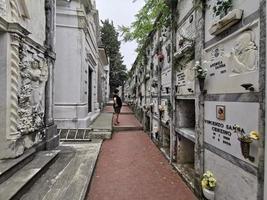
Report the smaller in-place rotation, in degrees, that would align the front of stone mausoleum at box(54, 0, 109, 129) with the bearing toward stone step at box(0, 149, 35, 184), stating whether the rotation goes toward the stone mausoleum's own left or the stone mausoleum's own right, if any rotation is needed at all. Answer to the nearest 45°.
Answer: approximately 90° to the stone mausoleum's own right

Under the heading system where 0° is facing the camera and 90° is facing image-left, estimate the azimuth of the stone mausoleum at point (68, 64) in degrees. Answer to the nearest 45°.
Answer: approximately 270°

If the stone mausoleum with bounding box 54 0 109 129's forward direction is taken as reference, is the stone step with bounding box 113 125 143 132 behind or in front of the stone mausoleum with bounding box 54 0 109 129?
in front

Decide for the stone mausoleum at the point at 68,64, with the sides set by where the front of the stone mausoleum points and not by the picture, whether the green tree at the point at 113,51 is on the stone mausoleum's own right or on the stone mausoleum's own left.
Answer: on the stone mausoleum's own left

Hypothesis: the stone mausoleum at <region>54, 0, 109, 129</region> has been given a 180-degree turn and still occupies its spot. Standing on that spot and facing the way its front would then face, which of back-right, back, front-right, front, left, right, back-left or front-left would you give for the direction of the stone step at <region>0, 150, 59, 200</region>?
left

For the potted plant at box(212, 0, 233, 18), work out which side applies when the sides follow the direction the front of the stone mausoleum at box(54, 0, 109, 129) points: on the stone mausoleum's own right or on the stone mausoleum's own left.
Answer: on the stone mausoleum's own right
